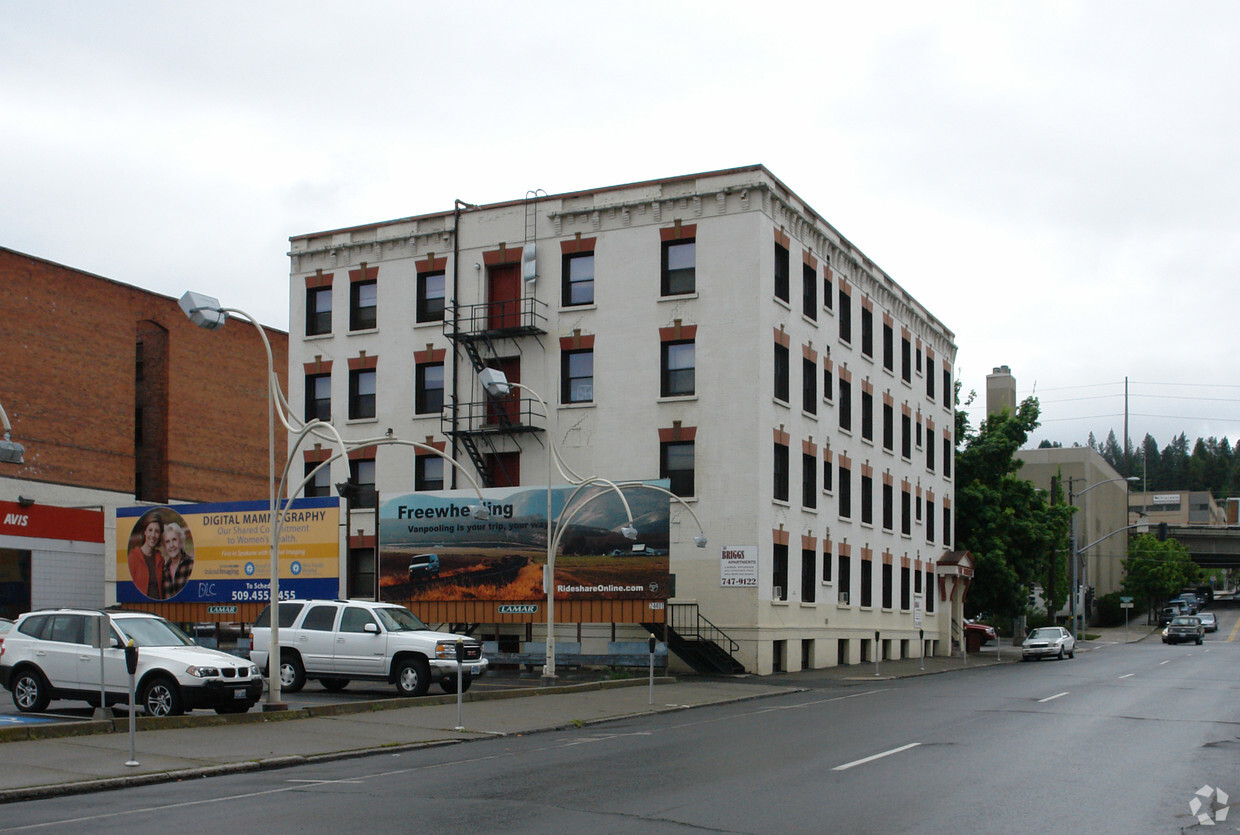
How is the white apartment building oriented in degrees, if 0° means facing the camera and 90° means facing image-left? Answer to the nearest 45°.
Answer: approximately 315°

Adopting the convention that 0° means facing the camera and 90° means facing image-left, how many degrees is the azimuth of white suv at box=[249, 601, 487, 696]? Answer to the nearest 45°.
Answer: approximately 315°

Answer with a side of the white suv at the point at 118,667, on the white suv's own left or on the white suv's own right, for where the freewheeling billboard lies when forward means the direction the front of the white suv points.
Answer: on the white suv's own left

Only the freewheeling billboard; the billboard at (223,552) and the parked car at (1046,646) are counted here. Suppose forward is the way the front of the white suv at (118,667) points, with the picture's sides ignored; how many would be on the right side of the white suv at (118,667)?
0

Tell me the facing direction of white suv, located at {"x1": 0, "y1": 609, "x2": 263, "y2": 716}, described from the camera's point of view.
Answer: facing the viewer and to the right of the viewer

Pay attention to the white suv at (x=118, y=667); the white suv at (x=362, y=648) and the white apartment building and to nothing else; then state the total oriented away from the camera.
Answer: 0

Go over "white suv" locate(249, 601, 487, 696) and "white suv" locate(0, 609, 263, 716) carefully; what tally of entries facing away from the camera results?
0

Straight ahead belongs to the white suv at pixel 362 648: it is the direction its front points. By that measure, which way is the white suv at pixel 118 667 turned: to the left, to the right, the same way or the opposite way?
the same way

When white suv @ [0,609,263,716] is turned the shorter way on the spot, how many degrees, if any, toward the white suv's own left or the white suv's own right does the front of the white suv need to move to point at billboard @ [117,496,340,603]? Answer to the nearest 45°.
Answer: approximately 135° to the white suv's own left
